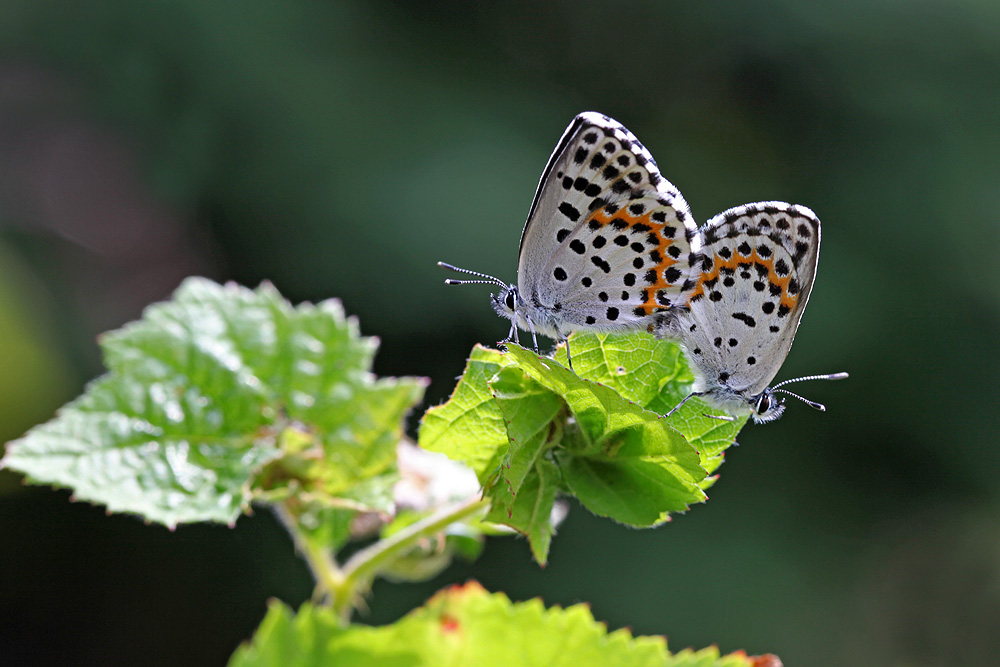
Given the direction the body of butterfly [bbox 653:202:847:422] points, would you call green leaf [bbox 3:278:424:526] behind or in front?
behind

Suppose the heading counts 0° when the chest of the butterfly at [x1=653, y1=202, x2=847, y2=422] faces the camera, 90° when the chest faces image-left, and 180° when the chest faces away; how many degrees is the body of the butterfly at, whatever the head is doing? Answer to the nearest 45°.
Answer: approximately 270°

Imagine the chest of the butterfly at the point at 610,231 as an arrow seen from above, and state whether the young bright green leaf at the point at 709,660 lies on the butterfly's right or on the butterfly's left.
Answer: on the butterfly's left

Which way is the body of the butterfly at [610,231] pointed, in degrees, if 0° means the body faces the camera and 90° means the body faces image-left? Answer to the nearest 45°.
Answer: approximately 90°

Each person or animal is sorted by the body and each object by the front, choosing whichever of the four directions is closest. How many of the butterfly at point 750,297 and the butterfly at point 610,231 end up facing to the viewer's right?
1

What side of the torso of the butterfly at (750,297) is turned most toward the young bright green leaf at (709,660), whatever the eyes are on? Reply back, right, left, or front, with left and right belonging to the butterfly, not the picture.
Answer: right

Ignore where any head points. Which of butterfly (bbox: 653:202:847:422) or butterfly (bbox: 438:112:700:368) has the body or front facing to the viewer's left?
butterfly (bbox: 438:112:700:368)

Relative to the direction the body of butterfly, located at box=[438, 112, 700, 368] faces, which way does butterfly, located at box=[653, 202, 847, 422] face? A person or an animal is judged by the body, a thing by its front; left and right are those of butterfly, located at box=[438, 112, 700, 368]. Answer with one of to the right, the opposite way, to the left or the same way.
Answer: the opposite way
